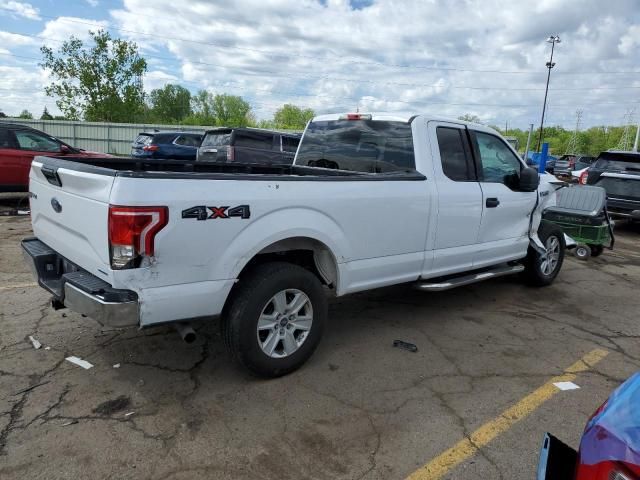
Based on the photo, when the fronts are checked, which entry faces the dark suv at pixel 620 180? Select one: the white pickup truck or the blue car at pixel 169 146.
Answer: the white pickup truck

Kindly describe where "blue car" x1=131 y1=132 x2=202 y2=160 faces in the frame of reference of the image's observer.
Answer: facing away from the viewer and to the right of the viewer

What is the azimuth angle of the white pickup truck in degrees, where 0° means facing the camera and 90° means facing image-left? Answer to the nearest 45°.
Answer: approximately 225°

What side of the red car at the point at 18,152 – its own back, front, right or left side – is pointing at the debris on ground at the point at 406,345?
right

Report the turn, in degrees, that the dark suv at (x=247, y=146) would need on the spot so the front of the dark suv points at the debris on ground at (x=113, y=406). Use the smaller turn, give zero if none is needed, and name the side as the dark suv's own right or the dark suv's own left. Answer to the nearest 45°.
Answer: approximately 135° to the dark suv's own right

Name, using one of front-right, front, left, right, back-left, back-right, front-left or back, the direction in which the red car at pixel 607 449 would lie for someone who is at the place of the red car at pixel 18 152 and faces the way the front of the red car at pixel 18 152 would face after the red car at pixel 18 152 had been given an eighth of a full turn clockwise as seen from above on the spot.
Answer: front-right

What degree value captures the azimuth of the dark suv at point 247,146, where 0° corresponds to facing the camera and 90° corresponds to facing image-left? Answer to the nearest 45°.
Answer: approximately 225°

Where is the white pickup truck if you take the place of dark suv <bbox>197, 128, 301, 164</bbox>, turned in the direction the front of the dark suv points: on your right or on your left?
on your right

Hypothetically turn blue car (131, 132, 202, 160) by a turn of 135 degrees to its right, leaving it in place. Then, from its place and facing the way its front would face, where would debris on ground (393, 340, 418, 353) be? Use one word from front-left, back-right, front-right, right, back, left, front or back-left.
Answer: front

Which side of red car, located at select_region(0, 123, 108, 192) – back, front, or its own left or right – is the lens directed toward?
right
